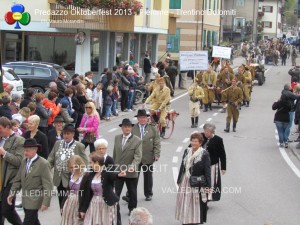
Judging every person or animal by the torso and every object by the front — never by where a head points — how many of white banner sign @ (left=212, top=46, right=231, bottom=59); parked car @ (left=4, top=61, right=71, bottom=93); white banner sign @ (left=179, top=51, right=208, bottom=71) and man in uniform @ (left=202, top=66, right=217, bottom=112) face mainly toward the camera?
3

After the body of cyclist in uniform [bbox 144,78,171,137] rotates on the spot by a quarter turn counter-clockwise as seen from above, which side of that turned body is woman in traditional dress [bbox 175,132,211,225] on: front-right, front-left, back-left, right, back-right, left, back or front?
front-right

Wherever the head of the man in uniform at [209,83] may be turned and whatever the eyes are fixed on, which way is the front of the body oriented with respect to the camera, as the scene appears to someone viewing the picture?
toward the camera

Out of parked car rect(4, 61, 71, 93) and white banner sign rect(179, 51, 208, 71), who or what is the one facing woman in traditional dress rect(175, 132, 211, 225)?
the white banner sign

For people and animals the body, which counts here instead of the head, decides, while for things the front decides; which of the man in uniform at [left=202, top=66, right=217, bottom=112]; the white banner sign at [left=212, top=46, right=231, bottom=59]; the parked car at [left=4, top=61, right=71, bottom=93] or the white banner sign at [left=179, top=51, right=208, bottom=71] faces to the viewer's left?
the parked car

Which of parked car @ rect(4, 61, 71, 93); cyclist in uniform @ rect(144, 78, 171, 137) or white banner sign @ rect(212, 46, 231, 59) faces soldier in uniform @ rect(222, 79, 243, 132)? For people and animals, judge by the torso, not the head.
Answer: the white banner sign

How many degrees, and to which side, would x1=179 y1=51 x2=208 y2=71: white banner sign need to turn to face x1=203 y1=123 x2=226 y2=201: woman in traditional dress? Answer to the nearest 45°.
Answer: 0° — it already faces them

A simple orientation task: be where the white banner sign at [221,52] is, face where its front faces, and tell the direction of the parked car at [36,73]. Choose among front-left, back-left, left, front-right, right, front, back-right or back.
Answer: front-right

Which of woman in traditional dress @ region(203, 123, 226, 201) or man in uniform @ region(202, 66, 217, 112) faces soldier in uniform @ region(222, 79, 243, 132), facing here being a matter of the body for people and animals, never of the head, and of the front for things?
man in uniform @ region(202, 66, 217, 112)

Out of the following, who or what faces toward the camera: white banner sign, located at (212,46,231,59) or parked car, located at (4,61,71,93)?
the white banner sign

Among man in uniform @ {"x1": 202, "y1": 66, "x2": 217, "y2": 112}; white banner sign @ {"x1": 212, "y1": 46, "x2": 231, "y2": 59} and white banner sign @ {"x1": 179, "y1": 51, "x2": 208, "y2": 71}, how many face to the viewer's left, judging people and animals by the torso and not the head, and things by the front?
0

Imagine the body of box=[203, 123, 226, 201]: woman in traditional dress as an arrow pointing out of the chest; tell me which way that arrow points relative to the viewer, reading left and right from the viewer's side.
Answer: facing the viewer and to the left of the viewer

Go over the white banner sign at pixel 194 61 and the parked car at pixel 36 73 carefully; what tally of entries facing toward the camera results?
1

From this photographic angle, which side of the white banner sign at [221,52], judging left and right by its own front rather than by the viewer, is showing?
front

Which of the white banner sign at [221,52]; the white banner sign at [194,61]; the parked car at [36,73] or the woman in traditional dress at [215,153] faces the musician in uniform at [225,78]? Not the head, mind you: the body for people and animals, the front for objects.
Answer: the white banner sign at [221,52]

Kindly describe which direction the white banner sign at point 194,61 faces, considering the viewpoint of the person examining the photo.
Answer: facing the viewer

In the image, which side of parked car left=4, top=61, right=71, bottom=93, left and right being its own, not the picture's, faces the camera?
left

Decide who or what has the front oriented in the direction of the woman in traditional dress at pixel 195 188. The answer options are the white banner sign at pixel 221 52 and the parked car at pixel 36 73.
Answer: the white banner sign
